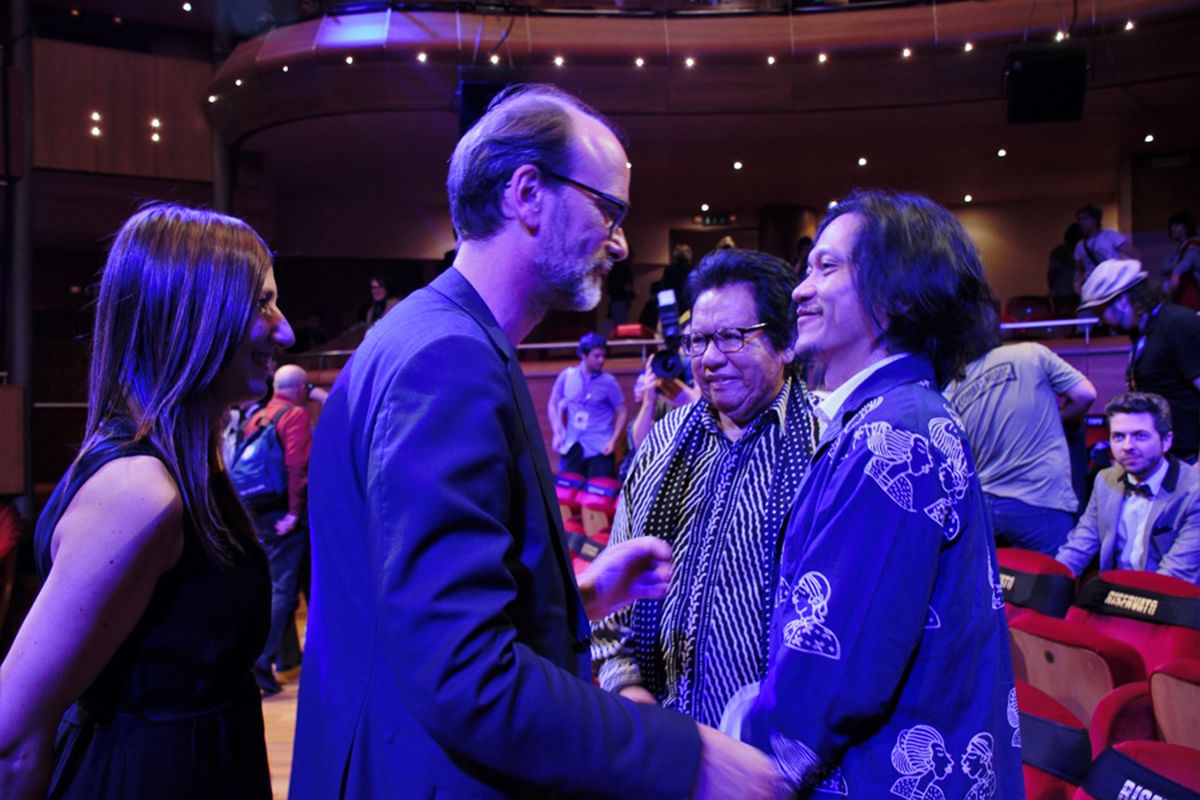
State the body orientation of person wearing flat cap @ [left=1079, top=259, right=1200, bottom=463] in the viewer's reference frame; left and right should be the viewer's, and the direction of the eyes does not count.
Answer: facing to the left of the viewer

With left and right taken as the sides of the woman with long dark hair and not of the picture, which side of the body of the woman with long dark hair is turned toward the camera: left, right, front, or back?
right

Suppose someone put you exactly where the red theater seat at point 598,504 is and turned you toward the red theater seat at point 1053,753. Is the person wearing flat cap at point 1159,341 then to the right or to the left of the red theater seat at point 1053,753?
left

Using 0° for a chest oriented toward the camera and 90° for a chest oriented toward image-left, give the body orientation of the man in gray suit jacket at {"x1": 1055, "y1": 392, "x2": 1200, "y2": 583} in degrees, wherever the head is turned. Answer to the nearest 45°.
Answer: approximately 45°

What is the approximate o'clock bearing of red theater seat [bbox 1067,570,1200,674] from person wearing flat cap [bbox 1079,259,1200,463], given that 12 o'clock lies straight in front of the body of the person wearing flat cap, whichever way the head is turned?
The red theater seat is roughly at 9 o'clock from the person wearing flat cap.

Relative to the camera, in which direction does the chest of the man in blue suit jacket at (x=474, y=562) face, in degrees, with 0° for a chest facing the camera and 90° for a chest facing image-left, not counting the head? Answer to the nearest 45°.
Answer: approximately 270°

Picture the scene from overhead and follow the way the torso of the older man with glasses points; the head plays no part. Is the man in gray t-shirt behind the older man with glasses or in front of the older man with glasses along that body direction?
behind

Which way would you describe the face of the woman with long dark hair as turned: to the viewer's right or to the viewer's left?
to the viewer's right
